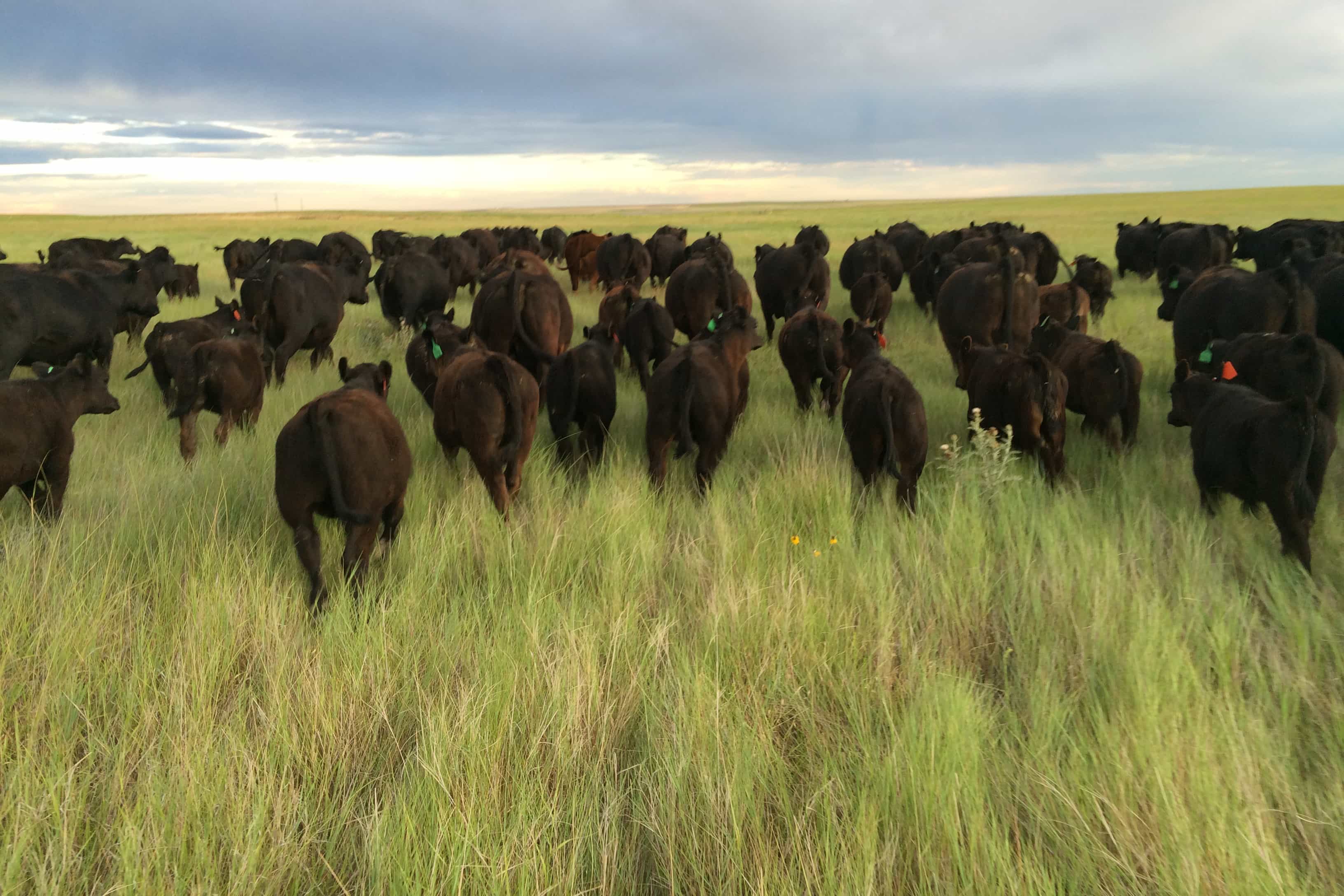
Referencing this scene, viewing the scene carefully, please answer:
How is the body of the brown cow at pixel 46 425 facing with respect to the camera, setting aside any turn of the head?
to the viewer's right

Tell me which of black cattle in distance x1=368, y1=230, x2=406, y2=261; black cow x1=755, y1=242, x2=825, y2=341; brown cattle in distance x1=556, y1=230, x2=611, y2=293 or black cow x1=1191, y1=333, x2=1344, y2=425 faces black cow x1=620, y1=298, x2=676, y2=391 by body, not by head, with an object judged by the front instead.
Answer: black cow x1=1191, y1=333, x2=1344, y2=425

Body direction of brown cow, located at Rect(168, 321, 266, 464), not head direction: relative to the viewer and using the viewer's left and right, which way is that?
facing away from the viewer and to the right of the viewer

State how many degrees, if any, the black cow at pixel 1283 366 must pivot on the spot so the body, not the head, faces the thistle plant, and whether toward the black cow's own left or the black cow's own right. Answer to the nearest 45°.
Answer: approximately 45° to the black cow's own left

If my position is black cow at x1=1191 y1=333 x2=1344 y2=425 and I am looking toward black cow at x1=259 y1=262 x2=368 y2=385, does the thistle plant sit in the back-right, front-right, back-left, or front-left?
front-left

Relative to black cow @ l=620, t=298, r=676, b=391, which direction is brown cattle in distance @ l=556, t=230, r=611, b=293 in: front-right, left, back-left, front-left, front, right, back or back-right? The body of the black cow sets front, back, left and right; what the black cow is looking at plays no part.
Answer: front

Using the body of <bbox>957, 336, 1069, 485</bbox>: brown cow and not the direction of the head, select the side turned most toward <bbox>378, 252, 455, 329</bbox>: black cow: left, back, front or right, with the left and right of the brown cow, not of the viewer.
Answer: front

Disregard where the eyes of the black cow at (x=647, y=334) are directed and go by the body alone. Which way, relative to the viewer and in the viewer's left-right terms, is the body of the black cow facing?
facing away from the viewer

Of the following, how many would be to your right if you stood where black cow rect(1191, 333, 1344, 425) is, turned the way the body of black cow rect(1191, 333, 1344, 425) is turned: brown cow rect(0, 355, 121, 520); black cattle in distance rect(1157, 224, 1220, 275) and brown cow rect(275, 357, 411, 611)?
1

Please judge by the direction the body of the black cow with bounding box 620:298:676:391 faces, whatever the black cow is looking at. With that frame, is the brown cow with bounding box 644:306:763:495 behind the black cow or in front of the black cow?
behind

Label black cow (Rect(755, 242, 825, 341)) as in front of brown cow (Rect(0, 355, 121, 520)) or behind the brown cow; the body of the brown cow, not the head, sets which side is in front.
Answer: in front

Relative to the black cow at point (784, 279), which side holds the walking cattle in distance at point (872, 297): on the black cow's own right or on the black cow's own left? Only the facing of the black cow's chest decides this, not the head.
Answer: on the black cow's own right

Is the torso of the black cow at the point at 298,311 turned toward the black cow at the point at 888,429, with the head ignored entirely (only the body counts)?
no

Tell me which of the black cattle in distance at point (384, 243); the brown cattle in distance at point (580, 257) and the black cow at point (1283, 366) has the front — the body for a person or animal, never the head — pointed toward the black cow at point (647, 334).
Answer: the black cow at point (1283, 366)

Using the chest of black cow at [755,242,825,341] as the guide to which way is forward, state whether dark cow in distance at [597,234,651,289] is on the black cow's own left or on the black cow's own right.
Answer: on the black cow's own left

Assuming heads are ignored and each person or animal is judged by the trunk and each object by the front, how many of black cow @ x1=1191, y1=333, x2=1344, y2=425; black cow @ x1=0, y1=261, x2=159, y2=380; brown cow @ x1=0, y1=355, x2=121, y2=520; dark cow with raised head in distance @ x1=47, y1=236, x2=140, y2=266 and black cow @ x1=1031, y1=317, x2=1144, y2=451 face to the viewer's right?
3

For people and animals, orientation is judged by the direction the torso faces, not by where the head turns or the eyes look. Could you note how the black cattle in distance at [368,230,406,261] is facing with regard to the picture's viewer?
facing away from the viewer and to the right of the viewer

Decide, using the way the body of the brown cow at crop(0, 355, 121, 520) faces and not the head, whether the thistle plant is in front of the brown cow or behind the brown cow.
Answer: in front

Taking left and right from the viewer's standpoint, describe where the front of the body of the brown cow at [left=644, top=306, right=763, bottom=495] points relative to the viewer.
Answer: facing away from the viewer and to the right of the viewer
